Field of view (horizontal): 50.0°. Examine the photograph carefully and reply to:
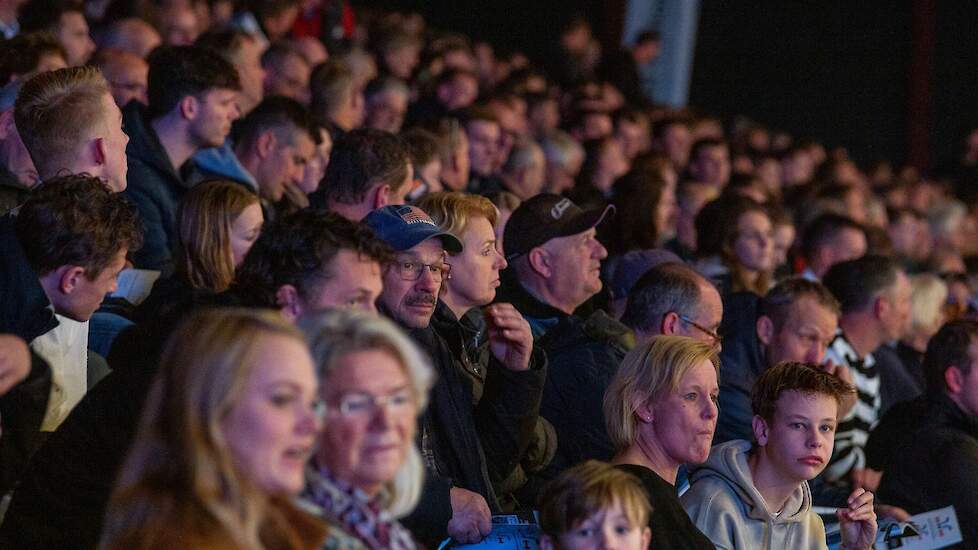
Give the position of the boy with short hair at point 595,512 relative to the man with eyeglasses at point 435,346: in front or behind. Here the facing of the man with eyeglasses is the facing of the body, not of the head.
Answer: in front

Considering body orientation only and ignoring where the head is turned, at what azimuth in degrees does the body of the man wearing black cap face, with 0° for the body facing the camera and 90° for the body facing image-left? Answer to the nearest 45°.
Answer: approximately 270°

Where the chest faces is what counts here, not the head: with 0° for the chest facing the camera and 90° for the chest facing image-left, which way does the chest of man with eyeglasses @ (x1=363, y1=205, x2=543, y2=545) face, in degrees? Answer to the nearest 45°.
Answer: approximately 315°

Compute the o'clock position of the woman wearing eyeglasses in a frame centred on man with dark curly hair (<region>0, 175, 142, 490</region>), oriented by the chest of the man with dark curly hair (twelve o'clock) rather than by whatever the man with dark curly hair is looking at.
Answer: The woman wearing eyeglasses is roughly at 2 o'clock from the man with dark curly hair.

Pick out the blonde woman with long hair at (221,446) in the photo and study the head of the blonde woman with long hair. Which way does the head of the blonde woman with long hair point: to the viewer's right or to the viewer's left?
to the viewer's right

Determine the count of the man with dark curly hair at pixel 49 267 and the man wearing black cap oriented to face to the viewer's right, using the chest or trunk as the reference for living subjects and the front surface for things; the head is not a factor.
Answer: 2

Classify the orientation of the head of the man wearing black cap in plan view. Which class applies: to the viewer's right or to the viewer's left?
to the viewer's right

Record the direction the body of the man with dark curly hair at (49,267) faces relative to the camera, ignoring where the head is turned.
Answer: to the viewer's right

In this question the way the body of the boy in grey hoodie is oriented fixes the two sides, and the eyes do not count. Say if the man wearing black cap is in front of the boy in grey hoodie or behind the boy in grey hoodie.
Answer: behind
